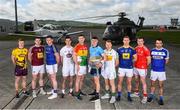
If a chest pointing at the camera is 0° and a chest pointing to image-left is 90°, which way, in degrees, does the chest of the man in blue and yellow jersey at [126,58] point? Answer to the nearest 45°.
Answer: approximately 0°

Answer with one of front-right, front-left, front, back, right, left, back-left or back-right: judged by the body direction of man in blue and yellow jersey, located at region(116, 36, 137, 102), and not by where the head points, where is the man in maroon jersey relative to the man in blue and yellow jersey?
right

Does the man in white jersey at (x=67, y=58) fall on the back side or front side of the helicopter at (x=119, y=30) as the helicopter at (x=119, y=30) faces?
on the front side

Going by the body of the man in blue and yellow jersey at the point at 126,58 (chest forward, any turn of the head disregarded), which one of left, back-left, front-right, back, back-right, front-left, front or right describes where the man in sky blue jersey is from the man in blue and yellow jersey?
right

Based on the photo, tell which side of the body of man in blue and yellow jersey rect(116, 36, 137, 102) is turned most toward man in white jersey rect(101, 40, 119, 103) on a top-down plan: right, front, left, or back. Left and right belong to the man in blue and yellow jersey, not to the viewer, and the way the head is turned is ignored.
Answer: right

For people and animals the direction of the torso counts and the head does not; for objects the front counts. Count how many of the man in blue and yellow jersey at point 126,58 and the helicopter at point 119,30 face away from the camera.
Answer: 0

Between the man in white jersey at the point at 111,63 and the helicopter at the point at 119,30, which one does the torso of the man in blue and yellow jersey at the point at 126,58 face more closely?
the man in white jersey

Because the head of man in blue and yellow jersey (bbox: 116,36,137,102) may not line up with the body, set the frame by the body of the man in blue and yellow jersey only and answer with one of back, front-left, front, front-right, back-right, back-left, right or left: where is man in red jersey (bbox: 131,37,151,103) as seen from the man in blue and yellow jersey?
left

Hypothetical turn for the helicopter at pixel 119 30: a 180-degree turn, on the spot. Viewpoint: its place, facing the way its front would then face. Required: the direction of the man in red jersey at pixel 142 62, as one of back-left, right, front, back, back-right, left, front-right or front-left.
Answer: back-right

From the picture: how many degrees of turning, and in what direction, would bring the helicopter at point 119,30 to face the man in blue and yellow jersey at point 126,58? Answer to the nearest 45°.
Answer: approximately 45° to its left

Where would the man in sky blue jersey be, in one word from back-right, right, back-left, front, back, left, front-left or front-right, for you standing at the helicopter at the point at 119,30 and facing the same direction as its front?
front-left

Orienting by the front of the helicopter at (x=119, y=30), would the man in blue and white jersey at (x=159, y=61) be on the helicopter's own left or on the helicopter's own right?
on the helicopter's own left

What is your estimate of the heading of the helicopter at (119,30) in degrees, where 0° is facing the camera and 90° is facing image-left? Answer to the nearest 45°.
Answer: approximately 45°

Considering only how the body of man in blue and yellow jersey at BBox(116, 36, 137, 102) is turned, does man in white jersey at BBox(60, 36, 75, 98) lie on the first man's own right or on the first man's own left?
on the first man's own right
